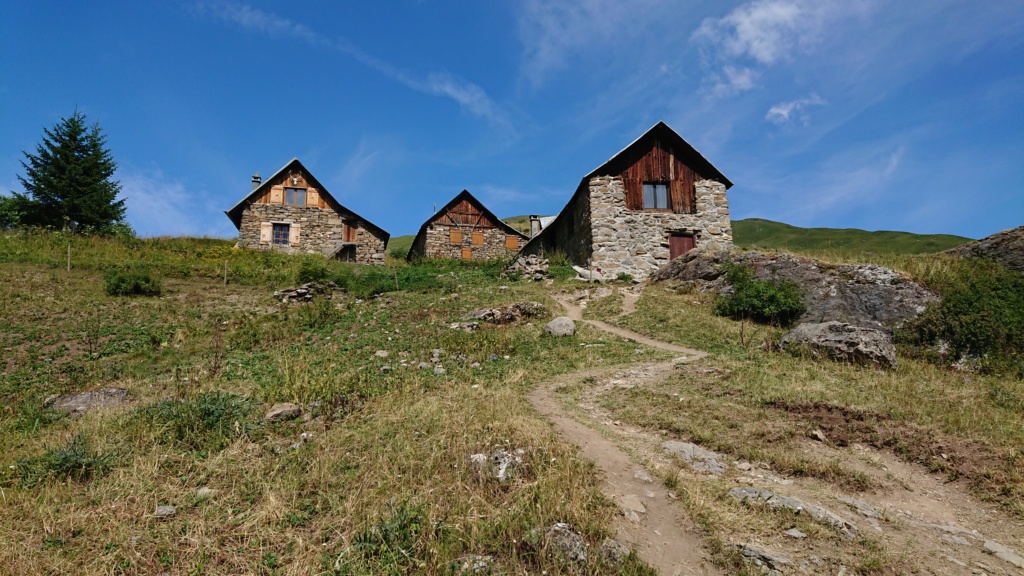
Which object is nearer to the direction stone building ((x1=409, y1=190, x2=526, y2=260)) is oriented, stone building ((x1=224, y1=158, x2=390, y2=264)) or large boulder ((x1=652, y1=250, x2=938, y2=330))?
the large boulder

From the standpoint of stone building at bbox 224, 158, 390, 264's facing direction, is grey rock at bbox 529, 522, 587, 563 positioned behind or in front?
in front

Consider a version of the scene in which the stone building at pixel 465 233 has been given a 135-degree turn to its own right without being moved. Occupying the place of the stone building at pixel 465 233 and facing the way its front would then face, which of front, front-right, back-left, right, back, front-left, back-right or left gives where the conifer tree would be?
front-left

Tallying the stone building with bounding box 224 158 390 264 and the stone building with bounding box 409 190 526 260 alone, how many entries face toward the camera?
2

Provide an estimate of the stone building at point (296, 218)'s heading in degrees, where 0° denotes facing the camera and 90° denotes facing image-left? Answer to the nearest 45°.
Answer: approximately 0°

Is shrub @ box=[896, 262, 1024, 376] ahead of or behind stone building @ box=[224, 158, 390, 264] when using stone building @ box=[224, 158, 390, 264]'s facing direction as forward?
ahead

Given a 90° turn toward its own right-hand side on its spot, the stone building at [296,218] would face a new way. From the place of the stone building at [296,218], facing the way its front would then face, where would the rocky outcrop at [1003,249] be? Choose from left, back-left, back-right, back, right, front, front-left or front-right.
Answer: back-left

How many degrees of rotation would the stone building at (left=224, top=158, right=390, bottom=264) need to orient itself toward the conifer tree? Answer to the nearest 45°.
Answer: approximately 90° to its right

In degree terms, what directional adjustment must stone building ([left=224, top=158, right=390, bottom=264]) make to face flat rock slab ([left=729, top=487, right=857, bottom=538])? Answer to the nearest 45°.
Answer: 0° — it already faces it

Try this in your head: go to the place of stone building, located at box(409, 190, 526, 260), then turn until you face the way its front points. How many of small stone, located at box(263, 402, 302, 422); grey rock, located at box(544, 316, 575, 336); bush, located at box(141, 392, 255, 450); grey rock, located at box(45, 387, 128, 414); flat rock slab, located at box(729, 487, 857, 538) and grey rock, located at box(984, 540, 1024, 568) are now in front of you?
6

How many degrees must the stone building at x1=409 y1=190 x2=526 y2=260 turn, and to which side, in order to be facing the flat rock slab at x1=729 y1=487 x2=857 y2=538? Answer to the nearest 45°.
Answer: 0° — it already faces it

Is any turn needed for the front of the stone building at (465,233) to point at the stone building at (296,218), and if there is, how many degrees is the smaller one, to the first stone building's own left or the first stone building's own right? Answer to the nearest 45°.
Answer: approximately 90° to the first stone building's own right

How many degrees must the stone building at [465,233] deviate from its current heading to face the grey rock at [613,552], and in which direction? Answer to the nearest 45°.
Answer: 0° — it already faces it

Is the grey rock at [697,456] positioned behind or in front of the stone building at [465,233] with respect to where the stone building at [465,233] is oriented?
in front
